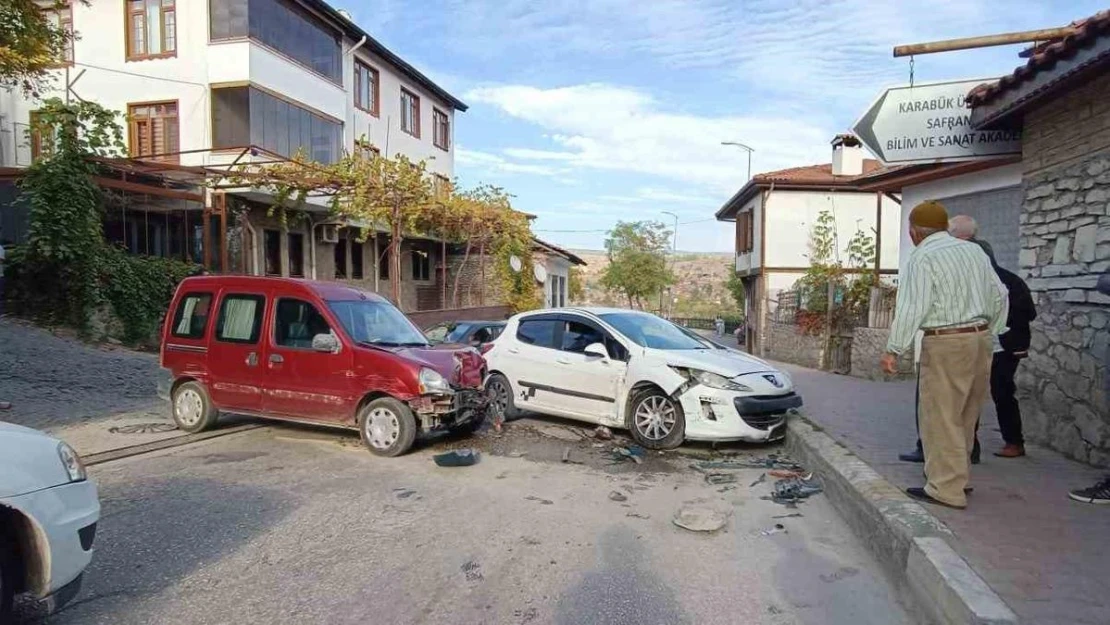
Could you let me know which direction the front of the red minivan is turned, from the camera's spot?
facing the viewer and to the right of the viewer

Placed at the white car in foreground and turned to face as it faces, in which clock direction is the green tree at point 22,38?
The green tree is roughly at 9 o'clock from the white car in foreground.

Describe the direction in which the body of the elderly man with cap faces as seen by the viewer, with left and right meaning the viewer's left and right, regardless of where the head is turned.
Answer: facing away from the viewer and to the left of the viewer

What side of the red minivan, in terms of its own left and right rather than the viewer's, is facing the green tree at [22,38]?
back

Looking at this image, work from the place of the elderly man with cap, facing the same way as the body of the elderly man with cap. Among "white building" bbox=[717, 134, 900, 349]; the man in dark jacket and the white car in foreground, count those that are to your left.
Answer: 1

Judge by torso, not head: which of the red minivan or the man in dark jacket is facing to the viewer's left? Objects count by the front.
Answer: the man in dark jacket

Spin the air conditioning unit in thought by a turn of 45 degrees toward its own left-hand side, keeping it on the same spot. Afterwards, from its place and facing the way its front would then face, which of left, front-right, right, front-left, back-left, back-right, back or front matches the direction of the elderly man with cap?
right

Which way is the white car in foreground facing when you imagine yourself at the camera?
facing to the right of the viewer

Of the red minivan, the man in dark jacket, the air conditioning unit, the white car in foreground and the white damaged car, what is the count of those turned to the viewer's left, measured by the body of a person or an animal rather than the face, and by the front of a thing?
1

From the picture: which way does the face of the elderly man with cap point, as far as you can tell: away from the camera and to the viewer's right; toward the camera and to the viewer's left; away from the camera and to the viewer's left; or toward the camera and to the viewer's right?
away from the camera and to the viewer's left

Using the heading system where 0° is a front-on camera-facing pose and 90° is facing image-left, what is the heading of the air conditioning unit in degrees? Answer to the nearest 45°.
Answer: approximately 315°

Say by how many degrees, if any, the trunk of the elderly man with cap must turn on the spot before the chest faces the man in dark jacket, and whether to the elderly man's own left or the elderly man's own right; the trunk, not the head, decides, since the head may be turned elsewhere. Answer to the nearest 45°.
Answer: approximately 45° to the elderly man's own right

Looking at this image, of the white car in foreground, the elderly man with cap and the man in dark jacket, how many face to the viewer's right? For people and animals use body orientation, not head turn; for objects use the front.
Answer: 1

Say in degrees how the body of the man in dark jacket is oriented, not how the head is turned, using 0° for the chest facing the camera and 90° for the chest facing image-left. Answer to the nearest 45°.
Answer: approximately 90°

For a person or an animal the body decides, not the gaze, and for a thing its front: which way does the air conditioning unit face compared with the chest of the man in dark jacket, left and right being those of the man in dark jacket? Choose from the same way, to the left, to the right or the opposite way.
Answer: the opposite way
